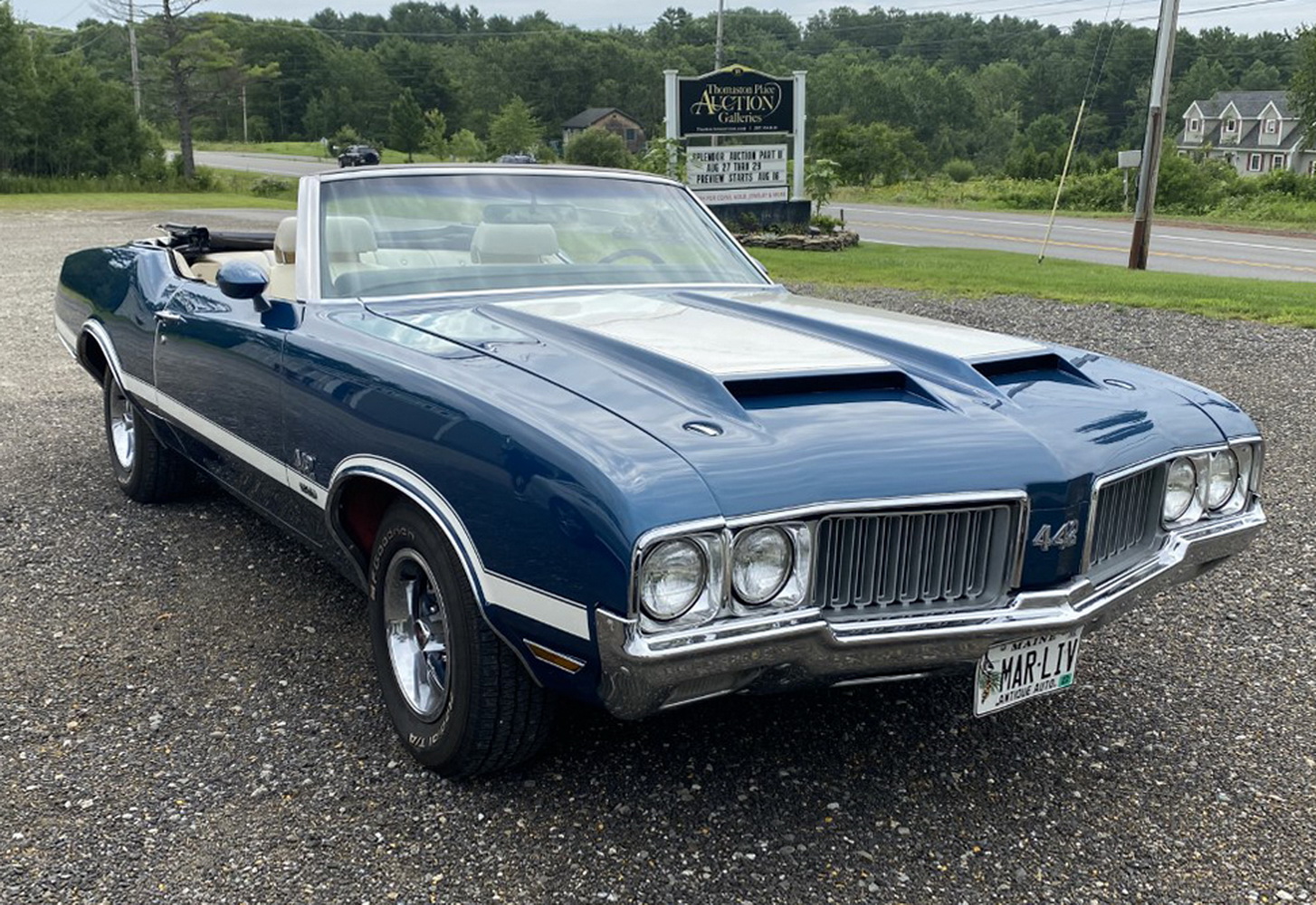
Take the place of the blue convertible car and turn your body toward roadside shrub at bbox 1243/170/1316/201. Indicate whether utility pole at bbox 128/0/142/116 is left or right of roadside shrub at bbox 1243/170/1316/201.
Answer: left

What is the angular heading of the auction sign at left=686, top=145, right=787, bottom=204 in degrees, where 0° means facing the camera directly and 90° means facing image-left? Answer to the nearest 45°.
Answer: approximately 0°

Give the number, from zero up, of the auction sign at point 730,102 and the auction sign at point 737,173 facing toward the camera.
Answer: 2

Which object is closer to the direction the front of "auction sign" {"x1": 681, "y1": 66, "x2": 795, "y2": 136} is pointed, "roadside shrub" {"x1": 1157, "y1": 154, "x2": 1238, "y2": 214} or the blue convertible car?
the blue convertible car

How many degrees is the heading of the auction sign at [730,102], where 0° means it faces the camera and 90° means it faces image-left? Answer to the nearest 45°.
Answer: approximately 0°

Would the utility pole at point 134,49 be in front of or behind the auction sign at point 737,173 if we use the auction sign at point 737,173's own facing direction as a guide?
behind

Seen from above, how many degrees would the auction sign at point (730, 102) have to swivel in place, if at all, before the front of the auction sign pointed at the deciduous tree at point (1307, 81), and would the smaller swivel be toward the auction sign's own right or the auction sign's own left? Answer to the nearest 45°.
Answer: approximately 135° to the auction sign's own left

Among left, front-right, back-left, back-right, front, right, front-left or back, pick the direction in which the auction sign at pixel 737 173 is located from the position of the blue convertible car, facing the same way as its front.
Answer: back-left

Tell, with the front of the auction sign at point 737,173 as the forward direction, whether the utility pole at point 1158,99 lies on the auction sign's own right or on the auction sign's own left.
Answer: on the auction sign's own left
